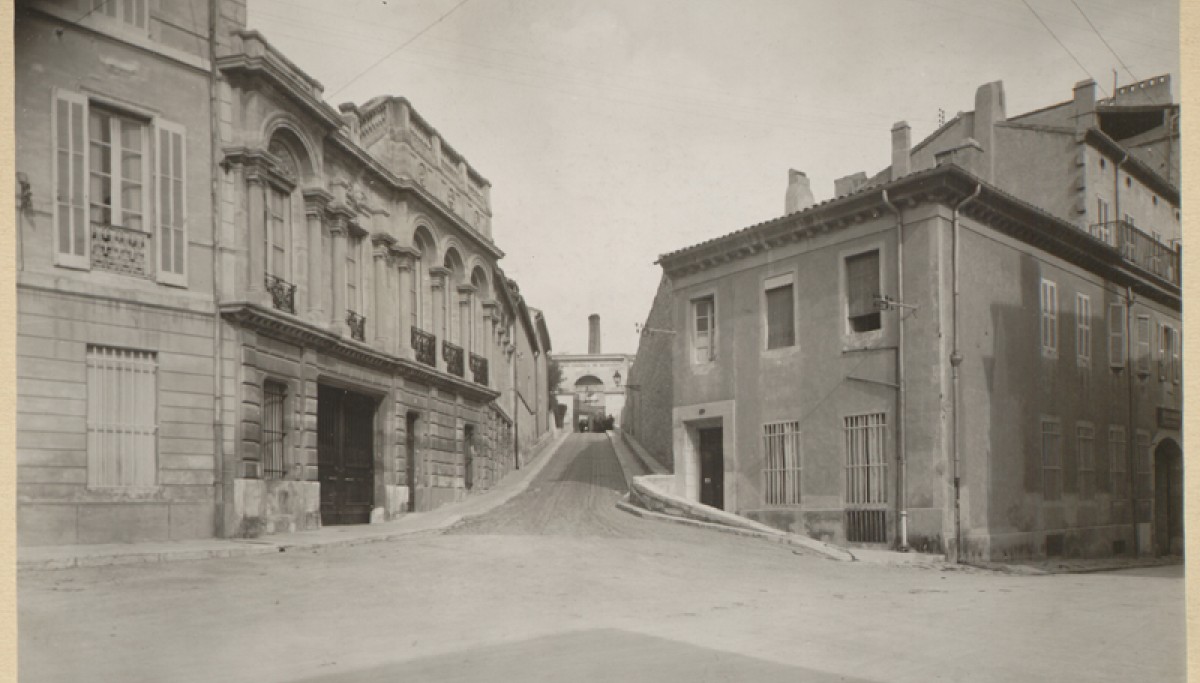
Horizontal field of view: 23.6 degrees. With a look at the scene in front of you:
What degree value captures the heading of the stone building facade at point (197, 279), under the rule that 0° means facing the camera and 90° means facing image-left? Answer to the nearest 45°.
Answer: approximately 315°
